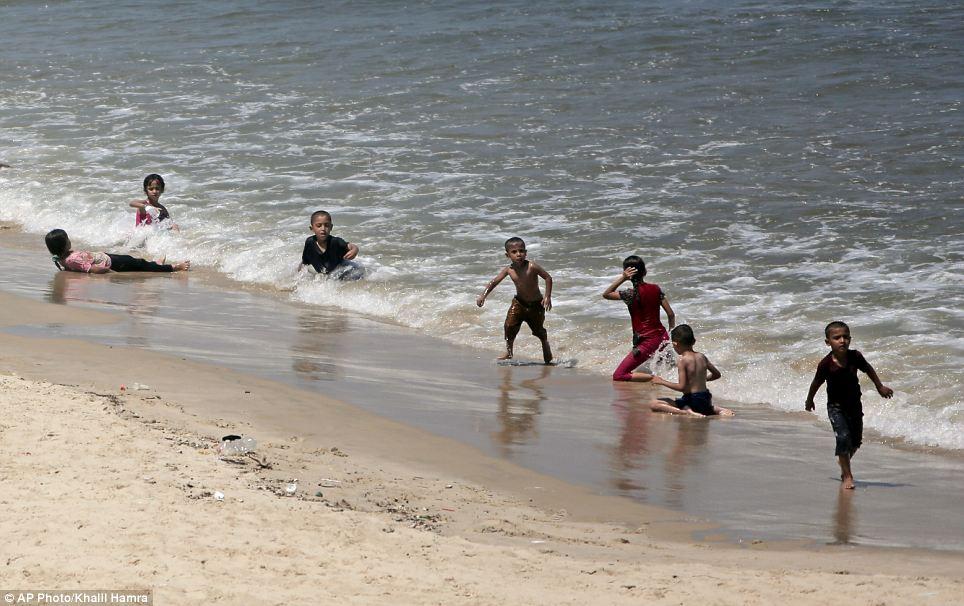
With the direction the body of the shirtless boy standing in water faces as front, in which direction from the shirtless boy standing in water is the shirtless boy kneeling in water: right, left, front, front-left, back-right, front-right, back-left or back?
front-left

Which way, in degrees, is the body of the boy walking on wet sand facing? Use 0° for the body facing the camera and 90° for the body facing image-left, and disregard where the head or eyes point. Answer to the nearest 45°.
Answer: approximately 0°

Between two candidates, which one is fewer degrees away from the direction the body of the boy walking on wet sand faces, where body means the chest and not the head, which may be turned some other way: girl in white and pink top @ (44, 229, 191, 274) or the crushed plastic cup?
the crushed plastic cup

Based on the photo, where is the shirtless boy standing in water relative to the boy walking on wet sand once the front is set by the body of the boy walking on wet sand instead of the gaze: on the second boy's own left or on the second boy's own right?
on the second boy's own right

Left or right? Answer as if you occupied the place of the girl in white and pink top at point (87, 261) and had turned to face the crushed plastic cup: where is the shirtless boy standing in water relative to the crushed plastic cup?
left

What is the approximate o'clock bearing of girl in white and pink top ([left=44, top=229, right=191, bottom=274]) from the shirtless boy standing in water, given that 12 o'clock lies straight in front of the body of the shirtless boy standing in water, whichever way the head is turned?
The girl in white and pink top is roughly at 4 o'clock from the shirtless boy standing in water.

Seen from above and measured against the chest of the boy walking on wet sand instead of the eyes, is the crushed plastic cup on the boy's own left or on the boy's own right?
on the boy's own right

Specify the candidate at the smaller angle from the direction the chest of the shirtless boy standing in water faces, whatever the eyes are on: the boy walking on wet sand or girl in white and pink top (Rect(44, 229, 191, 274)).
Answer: the boy walking on wet sand

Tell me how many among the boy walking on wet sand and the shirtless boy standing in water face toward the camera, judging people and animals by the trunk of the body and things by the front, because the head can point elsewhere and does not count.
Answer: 2

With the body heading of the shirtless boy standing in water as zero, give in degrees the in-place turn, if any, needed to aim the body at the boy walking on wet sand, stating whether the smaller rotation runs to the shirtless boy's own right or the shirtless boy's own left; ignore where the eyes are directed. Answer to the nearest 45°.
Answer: approximately 45° to the shirtless boy's own left
